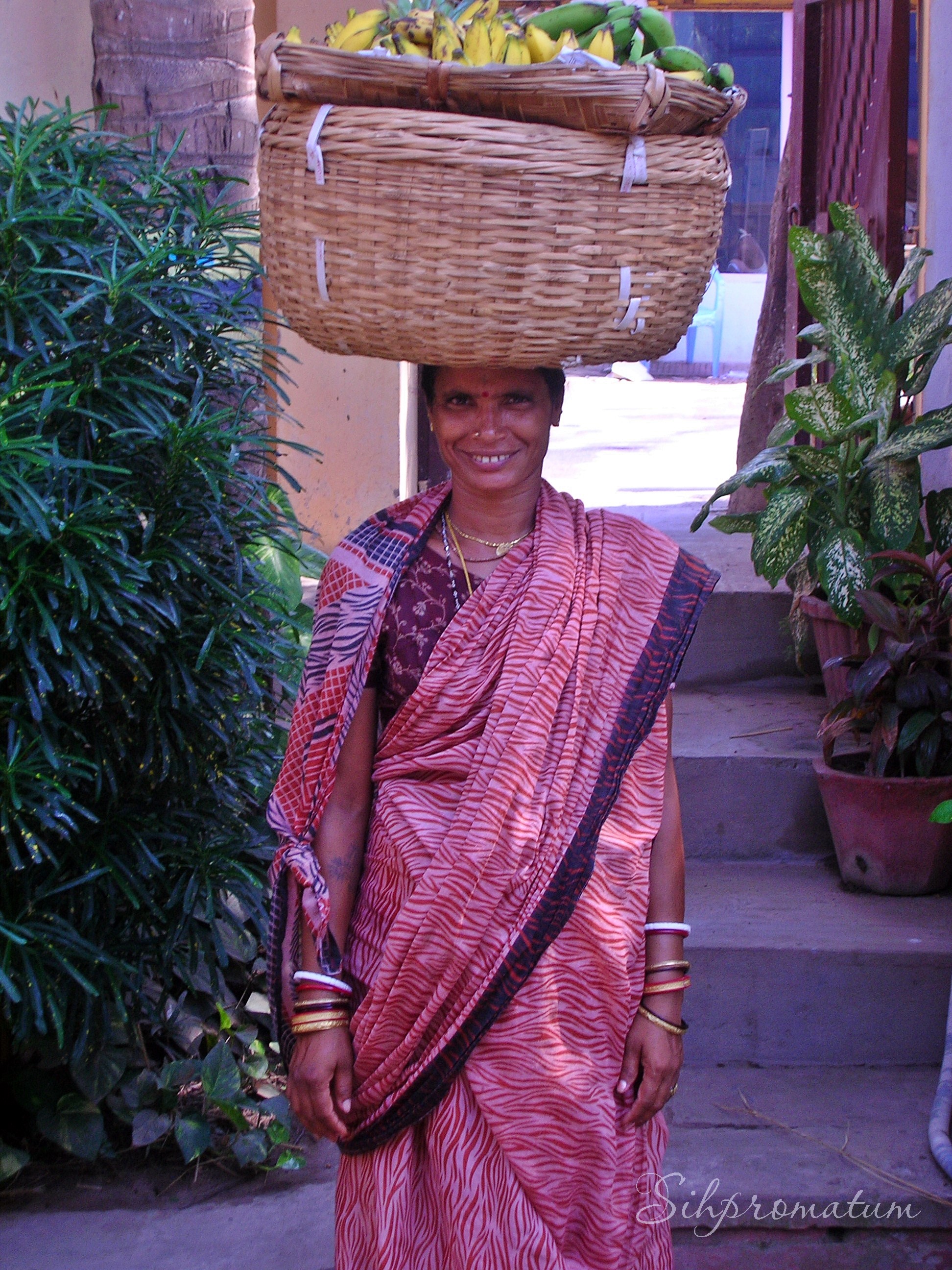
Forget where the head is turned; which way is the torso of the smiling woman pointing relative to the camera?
toward the camera

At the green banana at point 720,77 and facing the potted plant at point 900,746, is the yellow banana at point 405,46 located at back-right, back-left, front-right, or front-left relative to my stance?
back-left

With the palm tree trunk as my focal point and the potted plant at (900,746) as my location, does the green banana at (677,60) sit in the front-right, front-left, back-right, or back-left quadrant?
front-left

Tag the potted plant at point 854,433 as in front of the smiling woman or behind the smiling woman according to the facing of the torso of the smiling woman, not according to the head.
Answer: behind

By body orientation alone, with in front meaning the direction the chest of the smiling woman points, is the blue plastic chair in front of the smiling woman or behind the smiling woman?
behind

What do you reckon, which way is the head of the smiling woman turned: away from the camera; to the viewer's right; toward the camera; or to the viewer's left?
toward the camera
